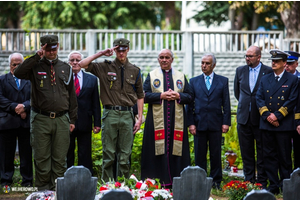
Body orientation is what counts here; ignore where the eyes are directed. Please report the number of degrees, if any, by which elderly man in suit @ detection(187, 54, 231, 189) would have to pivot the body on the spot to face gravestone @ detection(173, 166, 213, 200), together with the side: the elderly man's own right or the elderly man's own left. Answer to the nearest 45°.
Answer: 0° — they already face it

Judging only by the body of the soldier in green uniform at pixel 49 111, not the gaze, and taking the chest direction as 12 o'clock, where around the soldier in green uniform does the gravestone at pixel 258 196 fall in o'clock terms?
The gravestone is roughly at 11 o'clock from the soldier in green uniform.

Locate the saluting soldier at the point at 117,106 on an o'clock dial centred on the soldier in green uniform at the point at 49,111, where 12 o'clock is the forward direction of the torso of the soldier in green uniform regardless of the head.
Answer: The saluting soldier is roughly at 8 o'clock from the soldier in green uniform.

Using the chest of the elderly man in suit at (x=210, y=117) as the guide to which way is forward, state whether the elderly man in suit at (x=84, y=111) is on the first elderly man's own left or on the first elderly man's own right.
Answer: on the first elderly man's own right

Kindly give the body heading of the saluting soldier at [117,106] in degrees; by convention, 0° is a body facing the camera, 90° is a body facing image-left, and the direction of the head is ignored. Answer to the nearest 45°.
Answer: approximately 0°

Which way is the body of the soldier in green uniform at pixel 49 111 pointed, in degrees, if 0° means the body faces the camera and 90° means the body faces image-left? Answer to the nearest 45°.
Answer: approximately 0°
